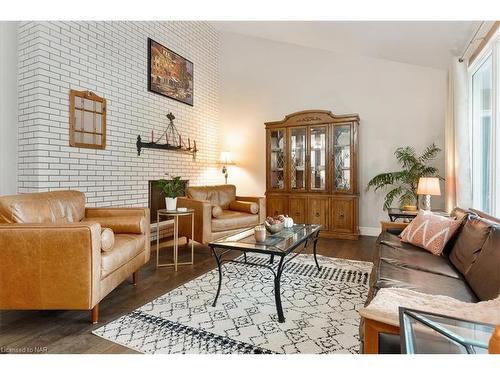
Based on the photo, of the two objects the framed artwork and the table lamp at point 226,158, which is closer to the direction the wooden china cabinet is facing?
the framed artwork

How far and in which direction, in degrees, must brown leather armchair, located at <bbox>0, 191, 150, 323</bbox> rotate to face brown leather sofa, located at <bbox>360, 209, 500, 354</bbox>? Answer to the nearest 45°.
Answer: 0° — it already faces it

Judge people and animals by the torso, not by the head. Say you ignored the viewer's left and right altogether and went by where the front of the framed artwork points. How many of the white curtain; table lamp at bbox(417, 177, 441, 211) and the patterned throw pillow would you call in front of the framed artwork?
3

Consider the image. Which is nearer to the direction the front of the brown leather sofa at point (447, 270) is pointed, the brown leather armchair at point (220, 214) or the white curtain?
the brown leather armchair

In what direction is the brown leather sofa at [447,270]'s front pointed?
to the viewer's left

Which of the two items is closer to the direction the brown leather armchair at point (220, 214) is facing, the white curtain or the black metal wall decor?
the white curtain

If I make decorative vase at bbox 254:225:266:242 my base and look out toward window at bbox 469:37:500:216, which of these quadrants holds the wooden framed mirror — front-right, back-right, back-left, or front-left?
back-left

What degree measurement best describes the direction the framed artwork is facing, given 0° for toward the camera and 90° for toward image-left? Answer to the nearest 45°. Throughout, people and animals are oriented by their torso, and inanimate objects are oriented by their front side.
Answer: approximately 315°

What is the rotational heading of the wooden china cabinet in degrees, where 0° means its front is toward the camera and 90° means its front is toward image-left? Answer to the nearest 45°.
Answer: approximately 45°

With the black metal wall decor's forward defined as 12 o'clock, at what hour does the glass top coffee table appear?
The glass top coffee table is roughly at 1 o'clock from the black metal wall decor.

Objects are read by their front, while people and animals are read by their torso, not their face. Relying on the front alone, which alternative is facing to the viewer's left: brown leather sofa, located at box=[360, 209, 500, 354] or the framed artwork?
the brown leather sofa
